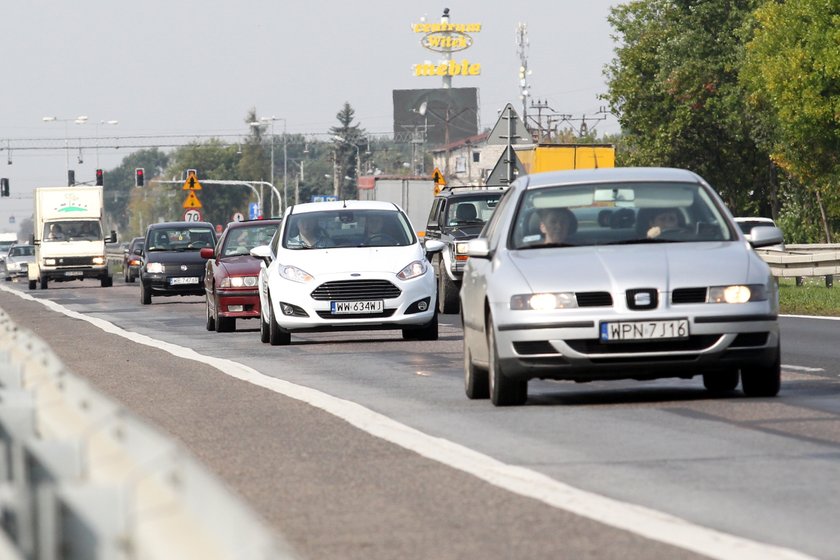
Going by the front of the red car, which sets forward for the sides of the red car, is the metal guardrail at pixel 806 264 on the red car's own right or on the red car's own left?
on the red car's own left

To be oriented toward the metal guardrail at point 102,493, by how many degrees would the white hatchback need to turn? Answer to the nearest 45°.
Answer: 0° — it already faces it

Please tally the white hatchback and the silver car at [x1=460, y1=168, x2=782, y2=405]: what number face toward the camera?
2
